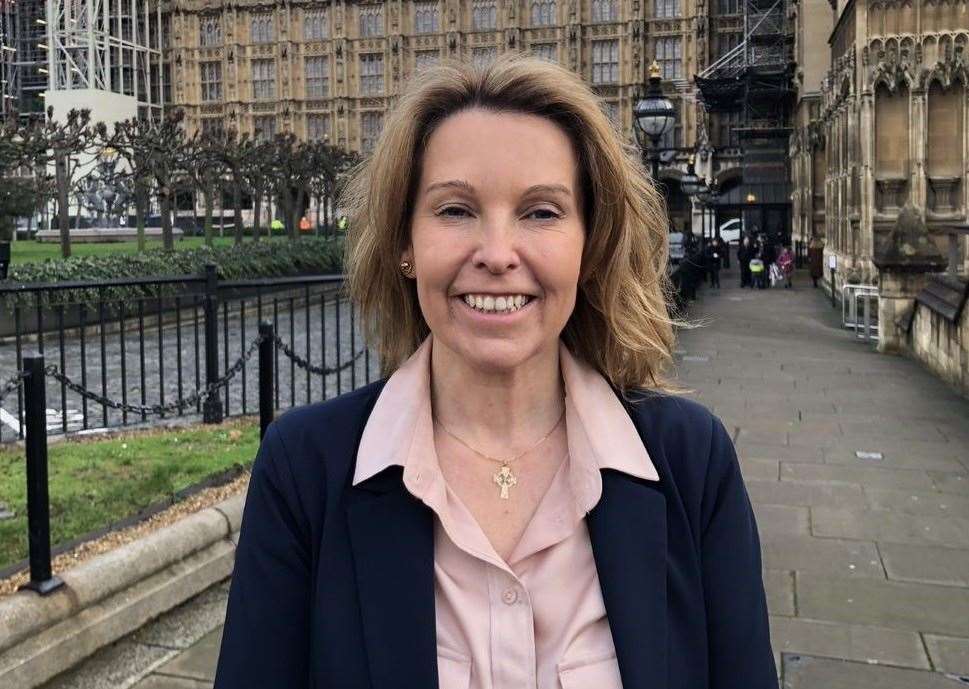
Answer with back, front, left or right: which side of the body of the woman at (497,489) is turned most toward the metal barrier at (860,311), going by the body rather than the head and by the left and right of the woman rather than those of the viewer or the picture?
back

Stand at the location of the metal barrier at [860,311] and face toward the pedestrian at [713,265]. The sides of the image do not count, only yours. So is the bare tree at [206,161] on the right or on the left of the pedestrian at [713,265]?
left

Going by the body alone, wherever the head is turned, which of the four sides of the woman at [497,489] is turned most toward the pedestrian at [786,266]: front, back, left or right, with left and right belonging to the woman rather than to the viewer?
back

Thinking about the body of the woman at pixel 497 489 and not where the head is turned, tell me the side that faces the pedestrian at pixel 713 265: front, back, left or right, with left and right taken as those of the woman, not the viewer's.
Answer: back
